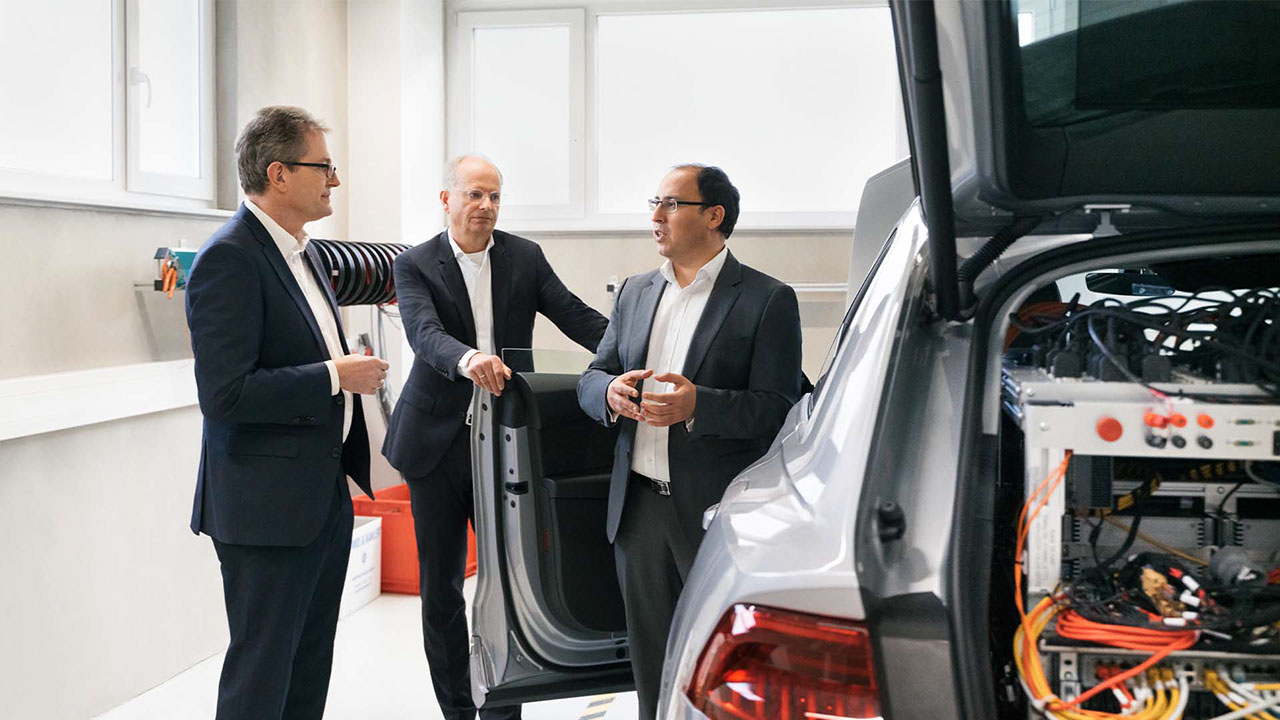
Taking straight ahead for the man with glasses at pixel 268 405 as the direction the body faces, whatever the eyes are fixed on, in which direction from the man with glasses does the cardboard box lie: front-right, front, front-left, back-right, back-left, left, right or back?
left

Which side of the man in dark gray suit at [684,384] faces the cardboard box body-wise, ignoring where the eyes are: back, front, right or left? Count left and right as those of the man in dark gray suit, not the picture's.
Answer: right

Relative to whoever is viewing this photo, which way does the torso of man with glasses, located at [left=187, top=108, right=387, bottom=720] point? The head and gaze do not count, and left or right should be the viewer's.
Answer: facing to the right of the viewer

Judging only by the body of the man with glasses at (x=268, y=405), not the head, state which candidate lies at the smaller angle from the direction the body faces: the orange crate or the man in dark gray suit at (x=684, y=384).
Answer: the man in dark gray suit

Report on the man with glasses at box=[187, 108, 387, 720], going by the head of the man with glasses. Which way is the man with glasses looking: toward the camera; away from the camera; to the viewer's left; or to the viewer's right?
to the viewer's right

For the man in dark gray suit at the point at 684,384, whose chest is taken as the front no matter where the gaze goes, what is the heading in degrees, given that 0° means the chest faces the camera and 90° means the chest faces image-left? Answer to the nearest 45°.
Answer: approximately 45°

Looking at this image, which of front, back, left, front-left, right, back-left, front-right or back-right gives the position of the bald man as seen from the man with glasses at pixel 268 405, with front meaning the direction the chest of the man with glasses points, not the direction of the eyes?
front-left

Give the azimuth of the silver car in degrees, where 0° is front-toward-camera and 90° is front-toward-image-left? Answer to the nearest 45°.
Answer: approximately 180°

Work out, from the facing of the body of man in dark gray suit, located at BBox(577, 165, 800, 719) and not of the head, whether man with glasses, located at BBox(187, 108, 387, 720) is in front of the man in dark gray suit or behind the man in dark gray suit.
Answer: in front

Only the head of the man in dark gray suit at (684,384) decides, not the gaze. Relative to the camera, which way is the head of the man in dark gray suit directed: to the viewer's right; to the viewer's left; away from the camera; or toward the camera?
to the viewer's left

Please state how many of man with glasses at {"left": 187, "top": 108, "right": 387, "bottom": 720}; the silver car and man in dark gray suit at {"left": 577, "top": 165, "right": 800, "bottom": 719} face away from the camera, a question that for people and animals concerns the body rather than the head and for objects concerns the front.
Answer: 1

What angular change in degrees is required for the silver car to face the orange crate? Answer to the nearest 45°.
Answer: approximately 45° to its left

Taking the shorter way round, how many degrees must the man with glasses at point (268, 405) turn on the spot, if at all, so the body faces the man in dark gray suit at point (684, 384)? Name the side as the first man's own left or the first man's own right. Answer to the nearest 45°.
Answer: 0° — they already face them
